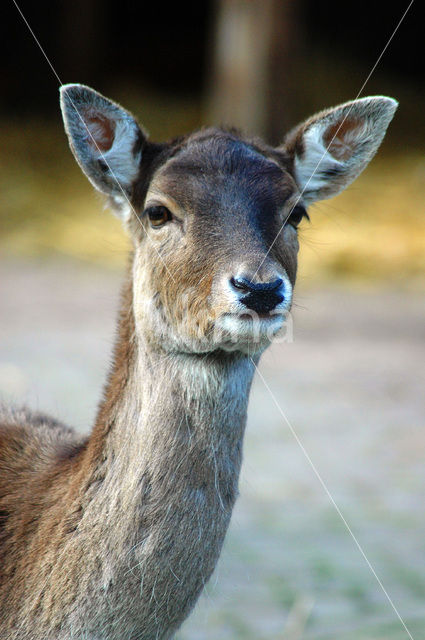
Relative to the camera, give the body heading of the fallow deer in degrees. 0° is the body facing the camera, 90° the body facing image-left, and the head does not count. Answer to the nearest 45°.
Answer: approximately 315°

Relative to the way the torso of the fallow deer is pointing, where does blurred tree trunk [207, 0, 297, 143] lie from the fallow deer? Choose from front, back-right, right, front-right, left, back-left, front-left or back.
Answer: back-left

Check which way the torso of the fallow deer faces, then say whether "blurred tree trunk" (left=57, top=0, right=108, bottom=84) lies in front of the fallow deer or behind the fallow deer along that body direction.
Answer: behind
